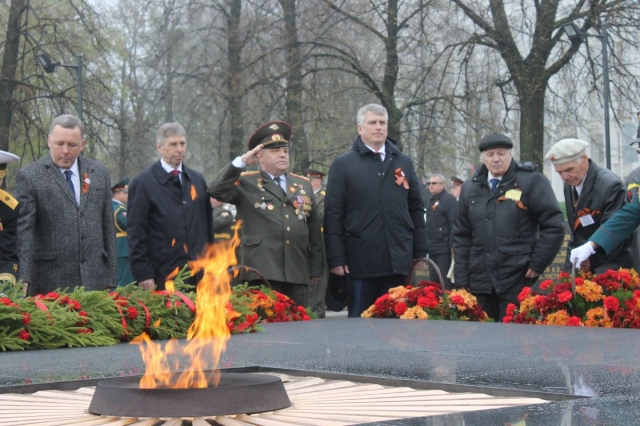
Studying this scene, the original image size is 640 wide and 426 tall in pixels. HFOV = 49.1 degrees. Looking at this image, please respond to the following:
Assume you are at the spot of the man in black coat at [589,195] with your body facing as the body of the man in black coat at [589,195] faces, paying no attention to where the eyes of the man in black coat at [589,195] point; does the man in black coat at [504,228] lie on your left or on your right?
on your right

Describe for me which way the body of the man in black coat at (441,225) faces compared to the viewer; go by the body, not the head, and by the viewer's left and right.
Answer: facing the viewer and to the left of the viewer

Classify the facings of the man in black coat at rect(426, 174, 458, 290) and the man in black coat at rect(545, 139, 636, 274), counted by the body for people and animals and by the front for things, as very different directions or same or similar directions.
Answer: same or similar directions

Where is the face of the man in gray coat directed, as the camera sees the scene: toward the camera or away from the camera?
toward the camera

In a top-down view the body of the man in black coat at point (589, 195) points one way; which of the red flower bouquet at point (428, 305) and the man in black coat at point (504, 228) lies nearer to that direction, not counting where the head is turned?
the red flower bouquet

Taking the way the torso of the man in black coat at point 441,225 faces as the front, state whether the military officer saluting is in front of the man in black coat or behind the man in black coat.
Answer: in front

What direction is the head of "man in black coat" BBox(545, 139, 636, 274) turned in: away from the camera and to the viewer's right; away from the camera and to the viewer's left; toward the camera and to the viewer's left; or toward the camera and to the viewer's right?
toward the camera and to the viewer's left

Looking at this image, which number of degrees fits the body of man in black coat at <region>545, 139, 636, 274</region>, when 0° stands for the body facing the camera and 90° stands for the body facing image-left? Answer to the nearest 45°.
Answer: approximately 45°

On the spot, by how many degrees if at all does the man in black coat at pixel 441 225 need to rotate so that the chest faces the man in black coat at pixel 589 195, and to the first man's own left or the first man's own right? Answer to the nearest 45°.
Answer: approximately 45° to the first man's own left

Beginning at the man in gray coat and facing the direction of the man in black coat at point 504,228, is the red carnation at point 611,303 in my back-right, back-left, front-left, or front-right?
front-right

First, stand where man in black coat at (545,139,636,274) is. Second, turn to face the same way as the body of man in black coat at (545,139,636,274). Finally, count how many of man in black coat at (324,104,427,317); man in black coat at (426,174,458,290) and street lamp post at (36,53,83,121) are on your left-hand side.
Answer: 0

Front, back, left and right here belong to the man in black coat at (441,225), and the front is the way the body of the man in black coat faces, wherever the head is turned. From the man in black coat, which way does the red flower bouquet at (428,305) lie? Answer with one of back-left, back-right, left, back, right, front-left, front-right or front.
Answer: front-left
